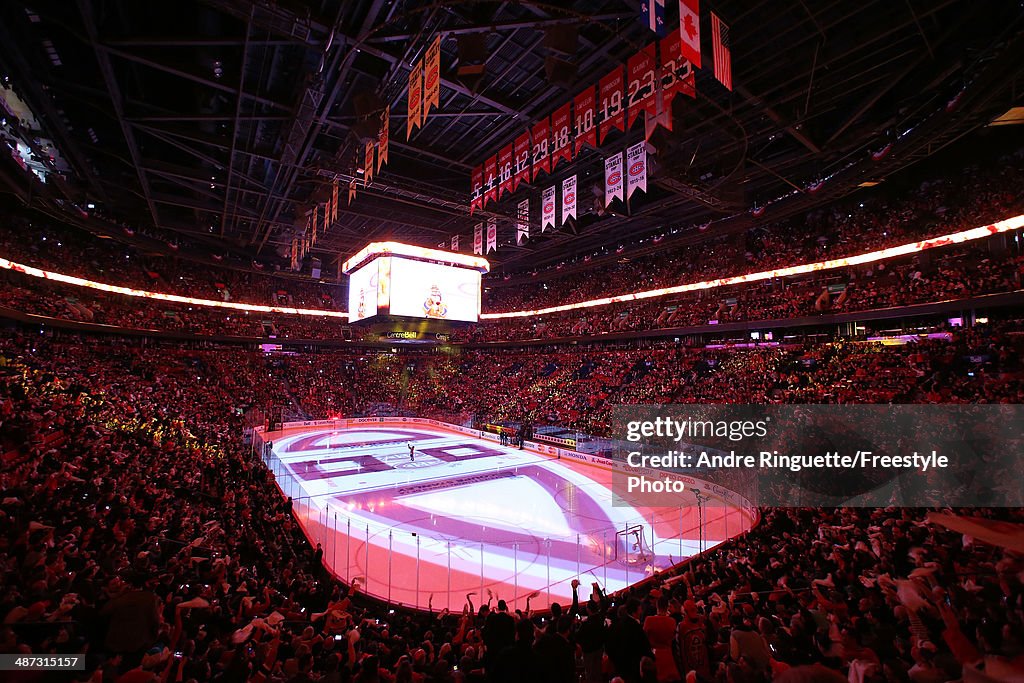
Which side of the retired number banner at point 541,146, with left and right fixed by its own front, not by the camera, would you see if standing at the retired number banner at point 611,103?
left

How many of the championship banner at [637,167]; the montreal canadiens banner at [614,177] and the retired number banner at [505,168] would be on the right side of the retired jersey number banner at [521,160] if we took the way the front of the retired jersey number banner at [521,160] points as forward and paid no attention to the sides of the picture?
1

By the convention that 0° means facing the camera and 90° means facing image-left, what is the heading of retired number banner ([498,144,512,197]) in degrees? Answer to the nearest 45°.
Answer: approximately 45°

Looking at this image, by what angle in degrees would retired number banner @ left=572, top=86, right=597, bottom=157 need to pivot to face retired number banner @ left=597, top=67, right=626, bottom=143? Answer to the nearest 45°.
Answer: approximately 90° to its left

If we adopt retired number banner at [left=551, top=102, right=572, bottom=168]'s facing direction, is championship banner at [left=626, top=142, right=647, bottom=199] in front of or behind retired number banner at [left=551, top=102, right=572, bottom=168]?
behind

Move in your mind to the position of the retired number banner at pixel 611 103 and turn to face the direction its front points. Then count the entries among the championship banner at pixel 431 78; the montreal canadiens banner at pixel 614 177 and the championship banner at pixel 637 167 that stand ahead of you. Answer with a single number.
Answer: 1

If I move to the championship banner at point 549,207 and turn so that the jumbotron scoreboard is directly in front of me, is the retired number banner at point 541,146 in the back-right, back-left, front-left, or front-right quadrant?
back-left

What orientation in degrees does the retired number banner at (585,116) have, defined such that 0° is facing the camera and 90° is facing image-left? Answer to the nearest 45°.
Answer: approximately 45°

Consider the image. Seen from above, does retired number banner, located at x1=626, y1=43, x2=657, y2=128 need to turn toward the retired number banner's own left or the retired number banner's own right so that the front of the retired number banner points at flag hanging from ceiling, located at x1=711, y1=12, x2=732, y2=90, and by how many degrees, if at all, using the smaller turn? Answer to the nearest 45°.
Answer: approximately 90° to the retired number banner's own left
